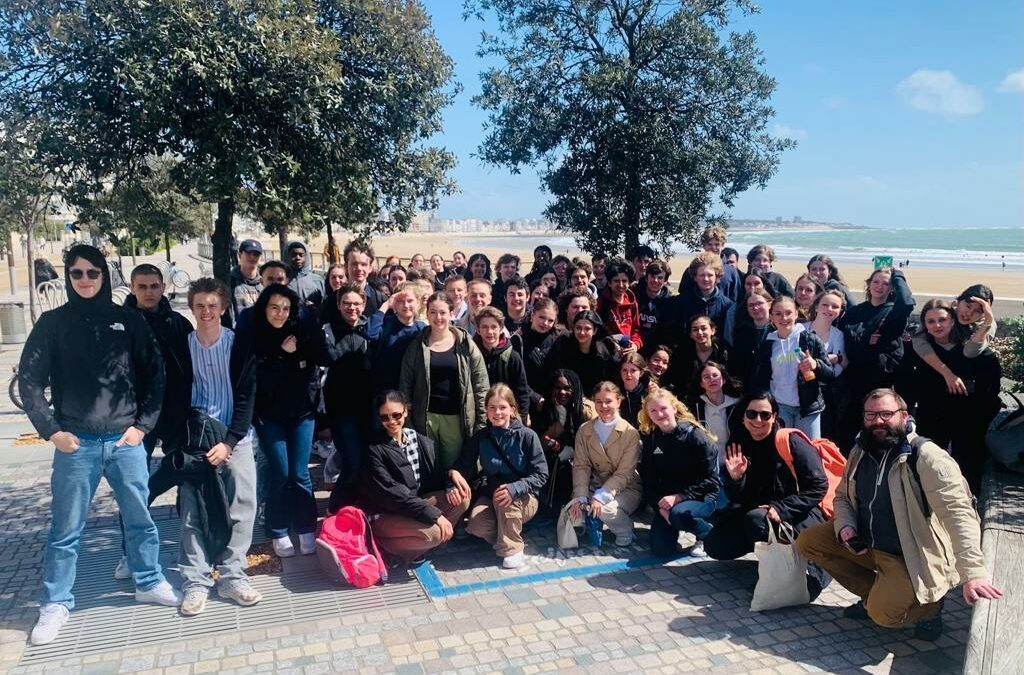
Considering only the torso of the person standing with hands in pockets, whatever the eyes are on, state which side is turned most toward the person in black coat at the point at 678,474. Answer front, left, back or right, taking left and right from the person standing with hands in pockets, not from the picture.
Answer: left

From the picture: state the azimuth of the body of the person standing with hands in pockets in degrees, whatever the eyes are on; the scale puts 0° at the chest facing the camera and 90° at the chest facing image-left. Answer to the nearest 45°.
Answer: approximately 0°

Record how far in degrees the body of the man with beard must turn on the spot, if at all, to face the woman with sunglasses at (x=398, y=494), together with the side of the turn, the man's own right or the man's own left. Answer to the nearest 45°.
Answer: approximately 45° to the man's own right

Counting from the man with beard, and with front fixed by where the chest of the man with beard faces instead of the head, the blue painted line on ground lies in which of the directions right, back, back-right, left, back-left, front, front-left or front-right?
front-right

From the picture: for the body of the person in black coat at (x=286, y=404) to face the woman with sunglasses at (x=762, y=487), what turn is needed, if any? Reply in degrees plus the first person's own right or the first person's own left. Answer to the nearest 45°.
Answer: approximately 90° to the first person's own left

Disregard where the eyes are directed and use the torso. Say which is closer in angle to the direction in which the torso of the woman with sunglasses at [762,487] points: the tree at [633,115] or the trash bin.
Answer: the trash bin

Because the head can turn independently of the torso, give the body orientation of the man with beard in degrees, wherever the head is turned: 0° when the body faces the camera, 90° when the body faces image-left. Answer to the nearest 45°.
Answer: approximately 45°

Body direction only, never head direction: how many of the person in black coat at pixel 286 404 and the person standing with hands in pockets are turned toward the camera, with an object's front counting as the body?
2
